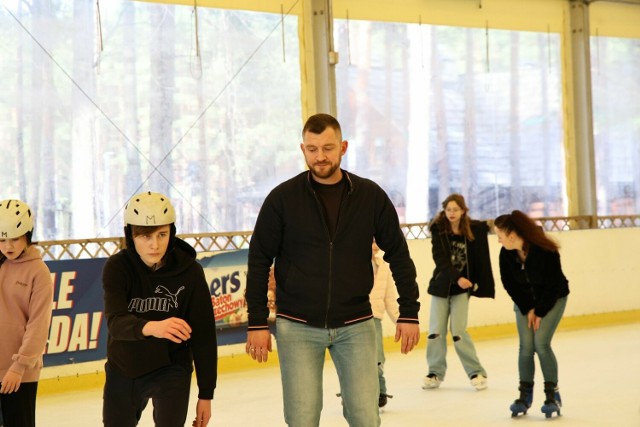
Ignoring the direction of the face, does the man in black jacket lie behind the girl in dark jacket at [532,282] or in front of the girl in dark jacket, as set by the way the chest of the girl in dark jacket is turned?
in front

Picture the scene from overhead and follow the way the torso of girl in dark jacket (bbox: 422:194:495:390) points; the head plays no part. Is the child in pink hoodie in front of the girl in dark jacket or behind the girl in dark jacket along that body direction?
in front

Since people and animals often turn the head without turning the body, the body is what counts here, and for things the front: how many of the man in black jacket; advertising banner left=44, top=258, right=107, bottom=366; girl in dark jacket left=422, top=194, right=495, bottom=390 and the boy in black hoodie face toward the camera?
4

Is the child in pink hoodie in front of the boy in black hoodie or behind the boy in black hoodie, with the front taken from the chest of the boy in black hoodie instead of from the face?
behind

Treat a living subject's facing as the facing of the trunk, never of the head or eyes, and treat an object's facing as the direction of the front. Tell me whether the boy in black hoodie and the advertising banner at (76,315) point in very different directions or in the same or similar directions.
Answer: same or similar directions

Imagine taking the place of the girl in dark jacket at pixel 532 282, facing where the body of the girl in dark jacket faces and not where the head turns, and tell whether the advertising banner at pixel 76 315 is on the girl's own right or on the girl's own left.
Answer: on the girl's own right

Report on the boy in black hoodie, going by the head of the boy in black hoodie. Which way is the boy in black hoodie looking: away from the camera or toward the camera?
toward the camera

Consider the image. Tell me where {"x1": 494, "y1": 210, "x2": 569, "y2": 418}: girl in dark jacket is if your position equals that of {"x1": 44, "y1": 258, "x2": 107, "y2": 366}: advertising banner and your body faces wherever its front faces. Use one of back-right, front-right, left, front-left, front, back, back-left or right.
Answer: front-left

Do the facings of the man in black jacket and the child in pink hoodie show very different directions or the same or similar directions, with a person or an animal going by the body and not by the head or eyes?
same or similar directions

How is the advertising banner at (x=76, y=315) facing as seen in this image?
toward the camera

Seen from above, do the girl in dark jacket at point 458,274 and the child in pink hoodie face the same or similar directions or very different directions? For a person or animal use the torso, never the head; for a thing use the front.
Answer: same or similar directions

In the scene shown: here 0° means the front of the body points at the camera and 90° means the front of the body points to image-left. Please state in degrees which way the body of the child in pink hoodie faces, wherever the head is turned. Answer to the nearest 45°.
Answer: approximately 45°
